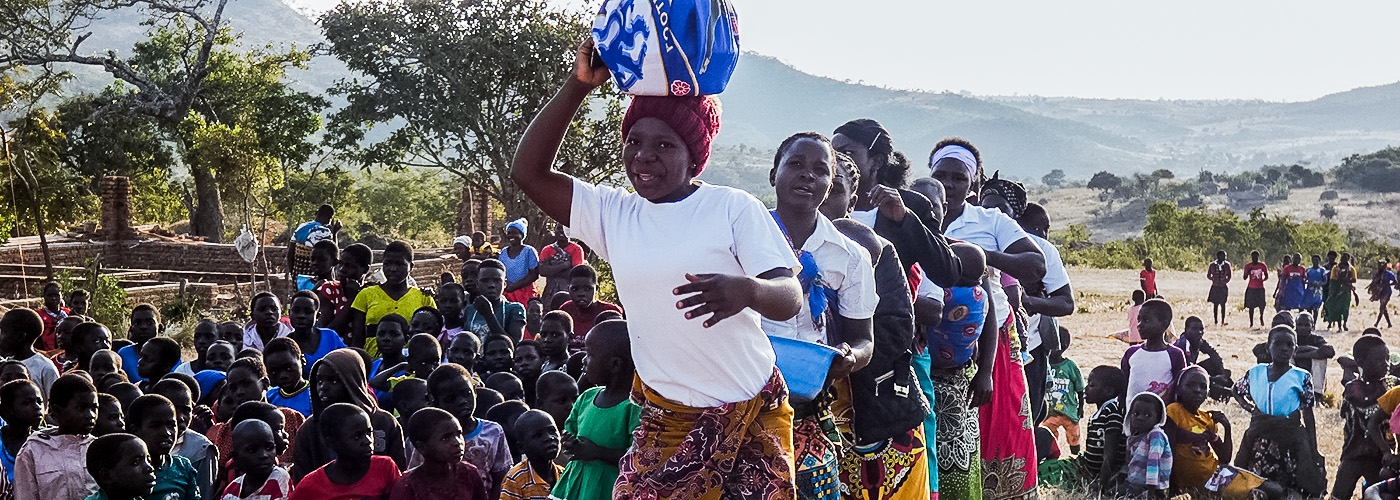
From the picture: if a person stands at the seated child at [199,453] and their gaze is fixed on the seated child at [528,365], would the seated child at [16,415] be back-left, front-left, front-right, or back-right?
back-left

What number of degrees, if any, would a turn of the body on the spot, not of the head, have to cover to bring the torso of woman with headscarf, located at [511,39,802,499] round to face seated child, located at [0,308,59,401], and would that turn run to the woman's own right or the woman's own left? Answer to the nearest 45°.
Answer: approximately 90° to the woman's own right

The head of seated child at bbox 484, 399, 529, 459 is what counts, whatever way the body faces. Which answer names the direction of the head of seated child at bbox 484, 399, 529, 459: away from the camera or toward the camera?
away from the camera

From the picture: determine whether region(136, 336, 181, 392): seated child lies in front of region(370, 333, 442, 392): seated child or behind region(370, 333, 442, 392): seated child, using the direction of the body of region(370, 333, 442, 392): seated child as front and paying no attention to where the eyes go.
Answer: behind

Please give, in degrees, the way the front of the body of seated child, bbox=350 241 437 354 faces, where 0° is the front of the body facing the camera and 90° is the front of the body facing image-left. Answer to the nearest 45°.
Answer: approximately 0°

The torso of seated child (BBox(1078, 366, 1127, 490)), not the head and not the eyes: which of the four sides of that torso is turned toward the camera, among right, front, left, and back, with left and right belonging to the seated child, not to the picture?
left

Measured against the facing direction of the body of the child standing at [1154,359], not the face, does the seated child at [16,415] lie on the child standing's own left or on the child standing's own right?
on the child standing's own right

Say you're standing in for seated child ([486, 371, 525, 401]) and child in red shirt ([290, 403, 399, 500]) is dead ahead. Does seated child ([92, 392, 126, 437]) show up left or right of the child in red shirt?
right
